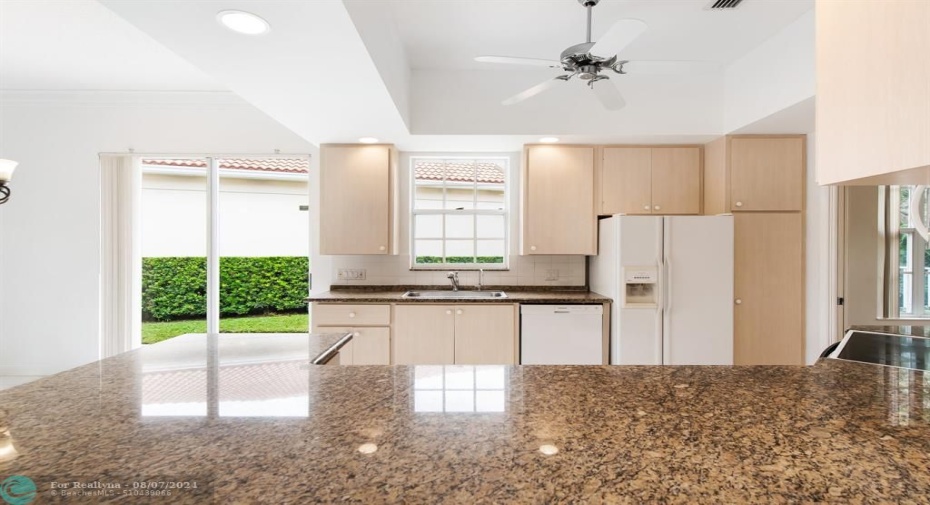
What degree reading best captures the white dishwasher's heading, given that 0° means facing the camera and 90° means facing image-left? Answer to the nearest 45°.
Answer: approximately 0°

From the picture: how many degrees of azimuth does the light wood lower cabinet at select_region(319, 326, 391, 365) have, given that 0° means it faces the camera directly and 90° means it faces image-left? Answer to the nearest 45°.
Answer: approximately 0°

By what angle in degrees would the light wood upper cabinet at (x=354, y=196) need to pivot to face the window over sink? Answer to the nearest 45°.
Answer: approximately 90° to its left

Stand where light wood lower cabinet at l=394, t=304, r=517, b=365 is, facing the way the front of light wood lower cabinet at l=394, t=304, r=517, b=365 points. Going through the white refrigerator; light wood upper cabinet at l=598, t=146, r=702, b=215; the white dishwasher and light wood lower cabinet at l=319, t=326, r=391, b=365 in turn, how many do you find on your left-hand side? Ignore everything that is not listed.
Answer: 3

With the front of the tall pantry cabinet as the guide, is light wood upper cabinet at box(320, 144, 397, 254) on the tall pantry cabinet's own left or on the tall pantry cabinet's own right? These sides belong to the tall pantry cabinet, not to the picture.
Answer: on the tall pantry cabinet's own right

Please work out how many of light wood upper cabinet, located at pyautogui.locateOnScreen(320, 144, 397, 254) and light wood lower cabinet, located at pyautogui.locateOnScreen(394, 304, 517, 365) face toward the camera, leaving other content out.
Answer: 2

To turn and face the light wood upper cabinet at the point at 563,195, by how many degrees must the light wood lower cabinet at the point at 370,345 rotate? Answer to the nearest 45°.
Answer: approximately 90° to its left

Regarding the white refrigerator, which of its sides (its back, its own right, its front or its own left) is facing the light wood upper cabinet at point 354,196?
right

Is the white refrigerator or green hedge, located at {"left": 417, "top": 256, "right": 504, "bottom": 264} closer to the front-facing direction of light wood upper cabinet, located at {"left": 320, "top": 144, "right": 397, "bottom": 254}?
the white refrigerator

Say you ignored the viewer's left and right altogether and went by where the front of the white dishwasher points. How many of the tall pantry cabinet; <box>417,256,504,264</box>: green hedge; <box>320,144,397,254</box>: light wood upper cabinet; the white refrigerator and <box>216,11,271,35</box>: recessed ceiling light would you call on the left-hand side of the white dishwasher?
2

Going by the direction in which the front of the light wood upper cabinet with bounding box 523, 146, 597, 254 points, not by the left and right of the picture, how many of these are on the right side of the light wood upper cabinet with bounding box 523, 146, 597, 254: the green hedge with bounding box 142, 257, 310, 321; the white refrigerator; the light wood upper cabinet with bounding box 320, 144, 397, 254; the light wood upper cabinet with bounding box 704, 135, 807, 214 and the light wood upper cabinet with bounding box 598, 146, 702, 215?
2

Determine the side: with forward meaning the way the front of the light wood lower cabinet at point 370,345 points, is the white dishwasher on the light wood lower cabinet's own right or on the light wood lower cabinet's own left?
on the light wood lower cabinet's own left
